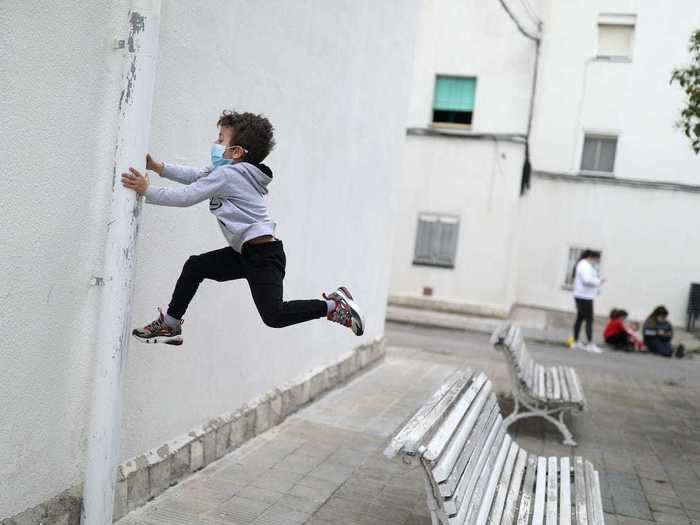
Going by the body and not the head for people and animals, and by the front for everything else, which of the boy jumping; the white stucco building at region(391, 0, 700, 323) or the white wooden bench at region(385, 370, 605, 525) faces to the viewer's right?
the white wooden bench

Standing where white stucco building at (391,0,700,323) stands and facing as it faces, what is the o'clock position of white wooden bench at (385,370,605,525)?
The white wooden bench is roughly at 12 o'clock from the white stucco building.

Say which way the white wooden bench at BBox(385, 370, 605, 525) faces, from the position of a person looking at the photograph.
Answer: facing to the right of the viewer

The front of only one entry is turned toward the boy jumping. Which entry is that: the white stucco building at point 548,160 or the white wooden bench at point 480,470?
the white stucco building

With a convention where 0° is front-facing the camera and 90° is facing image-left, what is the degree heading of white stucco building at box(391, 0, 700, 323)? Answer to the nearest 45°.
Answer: approximately 0°

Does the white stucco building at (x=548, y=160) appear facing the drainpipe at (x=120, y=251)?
yes

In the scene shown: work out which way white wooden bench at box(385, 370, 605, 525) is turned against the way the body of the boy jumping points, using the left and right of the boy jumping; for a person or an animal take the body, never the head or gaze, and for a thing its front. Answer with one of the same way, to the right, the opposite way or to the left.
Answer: the opposite way

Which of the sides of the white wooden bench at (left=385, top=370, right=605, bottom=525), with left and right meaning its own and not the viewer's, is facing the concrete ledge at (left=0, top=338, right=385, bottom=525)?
back

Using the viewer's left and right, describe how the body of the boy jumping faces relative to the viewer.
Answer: facing to the left of the viewer

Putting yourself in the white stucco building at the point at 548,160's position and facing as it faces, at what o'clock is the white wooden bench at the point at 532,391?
The white wooden bench is roughly at 12 o'clock from the white stucco building.

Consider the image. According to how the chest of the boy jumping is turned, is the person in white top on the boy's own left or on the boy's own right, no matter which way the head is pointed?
on the boy's own right

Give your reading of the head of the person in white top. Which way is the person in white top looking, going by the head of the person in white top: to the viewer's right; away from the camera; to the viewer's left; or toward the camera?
to the viewer's right

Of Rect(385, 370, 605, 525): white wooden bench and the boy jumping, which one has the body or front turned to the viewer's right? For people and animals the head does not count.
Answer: the white wooden bench

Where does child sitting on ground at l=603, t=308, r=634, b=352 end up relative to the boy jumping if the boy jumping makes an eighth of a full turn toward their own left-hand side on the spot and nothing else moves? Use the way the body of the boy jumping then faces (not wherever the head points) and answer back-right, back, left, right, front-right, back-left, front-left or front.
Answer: back

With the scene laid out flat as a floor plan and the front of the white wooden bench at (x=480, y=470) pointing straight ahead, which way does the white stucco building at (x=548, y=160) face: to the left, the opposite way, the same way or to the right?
to the right

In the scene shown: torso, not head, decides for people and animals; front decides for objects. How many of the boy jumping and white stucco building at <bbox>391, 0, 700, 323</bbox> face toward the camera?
1
